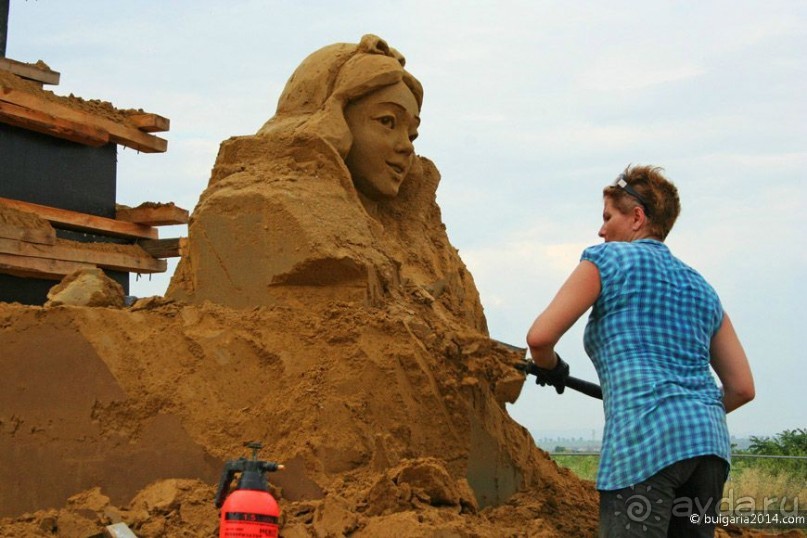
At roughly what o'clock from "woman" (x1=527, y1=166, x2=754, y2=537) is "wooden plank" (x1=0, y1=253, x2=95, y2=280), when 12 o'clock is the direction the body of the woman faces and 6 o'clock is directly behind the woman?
The wooden plank is roughly at 12 o'clock from the woman.

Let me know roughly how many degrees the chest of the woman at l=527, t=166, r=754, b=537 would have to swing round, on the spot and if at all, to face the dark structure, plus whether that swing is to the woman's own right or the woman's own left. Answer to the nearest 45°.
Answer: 0° — they already face it

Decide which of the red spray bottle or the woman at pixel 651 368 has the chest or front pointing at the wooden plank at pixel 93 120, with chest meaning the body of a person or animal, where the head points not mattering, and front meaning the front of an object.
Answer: the woman

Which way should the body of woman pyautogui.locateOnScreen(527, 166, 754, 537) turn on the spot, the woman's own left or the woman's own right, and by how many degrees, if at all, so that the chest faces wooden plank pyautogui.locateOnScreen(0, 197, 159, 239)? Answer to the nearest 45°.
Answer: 0° — they already face it

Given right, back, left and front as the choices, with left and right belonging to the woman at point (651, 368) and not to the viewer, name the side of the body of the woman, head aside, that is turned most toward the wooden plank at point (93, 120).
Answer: front

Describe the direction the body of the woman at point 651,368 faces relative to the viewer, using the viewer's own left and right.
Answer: facing away from the viewer and to the left of the viewer

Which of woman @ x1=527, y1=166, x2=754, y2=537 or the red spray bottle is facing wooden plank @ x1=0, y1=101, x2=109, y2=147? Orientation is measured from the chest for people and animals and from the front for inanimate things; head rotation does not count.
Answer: the woman
